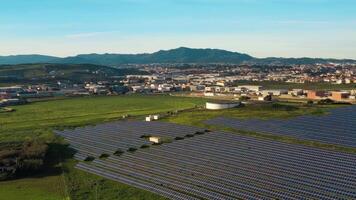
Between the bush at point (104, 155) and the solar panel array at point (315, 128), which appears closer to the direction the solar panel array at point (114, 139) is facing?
the bush

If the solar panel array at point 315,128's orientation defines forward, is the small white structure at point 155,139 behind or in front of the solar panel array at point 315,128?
in front

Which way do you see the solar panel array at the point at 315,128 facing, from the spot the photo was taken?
facing the viewer and to the left of the viewer

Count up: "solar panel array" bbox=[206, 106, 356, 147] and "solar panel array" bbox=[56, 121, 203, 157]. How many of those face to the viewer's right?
0

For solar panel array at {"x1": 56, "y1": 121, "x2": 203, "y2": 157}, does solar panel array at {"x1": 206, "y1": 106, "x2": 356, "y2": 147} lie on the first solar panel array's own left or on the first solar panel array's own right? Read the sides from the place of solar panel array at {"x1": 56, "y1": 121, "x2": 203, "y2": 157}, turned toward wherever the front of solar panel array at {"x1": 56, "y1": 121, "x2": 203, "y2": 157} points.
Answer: on the first solar panel array's own left
